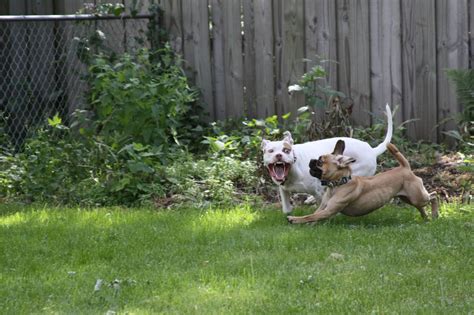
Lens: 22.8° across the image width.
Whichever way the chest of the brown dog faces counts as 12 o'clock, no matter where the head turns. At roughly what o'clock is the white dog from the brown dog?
The white dog is roughly at 2 o'clock from the brown dog.

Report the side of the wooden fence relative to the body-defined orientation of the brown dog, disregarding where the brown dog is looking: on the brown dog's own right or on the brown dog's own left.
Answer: on the brown dog's own right

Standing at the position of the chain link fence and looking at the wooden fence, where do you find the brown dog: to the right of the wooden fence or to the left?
right

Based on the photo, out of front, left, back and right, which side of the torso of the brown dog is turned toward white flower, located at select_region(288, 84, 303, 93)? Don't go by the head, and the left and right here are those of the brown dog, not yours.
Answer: right

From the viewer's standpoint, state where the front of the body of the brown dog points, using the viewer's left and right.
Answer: facing to the left of the viewer

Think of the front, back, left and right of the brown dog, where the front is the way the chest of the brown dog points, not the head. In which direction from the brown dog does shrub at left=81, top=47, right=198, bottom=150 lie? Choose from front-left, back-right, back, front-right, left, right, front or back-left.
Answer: front-right

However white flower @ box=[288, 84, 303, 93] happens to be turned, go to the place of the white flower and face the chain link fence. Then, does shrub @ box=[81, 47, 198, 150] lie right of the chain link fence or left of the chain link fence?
left

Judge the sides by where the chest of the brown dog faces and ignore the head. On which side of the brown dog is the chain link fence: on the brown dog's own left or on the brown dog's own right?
on the brown dog's own right
